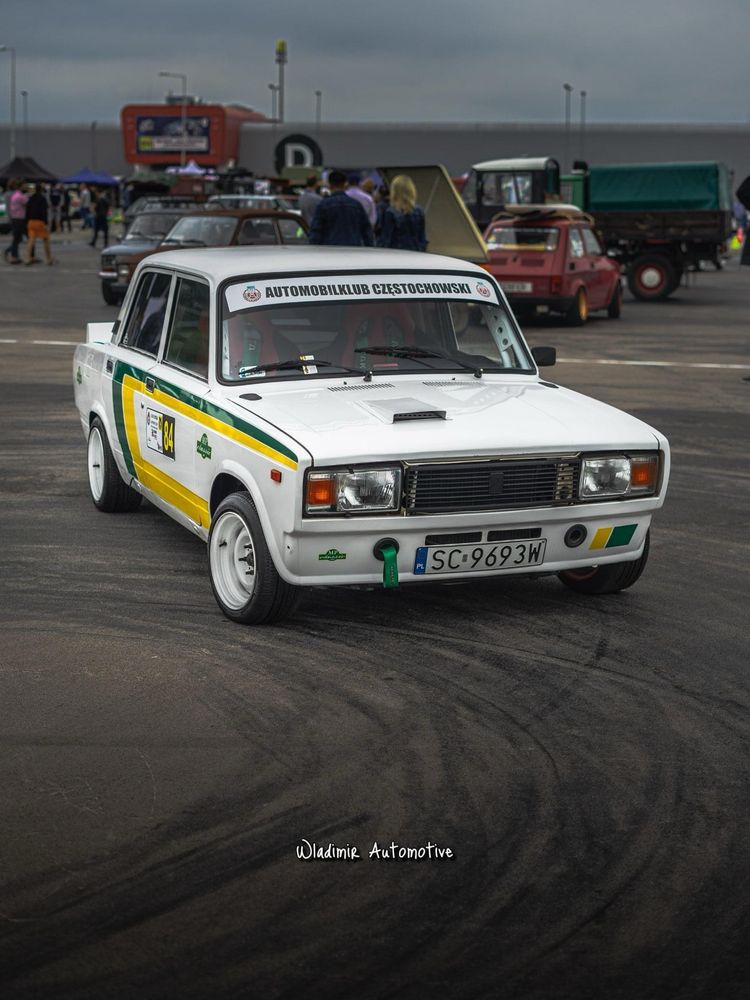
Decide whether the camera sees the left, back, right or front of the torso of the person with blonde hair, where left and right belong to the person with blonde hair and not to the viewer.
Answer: back

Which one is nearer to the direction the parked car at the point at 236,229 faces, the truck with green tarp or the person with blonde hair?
the person with blonde hair

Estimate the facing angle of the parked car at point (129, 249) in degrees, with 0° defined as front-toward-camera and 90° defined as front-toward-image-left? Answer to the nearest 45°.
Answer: approximately 45°

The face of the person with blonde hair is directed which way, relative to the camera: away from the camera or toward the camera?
away from the camera

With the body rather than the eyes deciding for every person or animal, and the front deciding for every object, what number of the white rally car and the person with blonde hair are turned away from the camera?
1

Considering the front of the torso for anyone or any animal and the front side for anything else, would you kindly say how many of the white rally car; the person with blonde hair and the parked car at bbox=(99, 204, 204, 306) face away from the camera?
1

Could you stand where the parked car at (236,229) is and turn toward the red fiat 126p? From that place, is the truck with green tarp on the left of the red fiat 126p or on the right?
left

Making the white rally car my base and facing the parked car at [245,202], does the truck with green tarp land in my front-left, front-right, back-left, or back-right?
front-right

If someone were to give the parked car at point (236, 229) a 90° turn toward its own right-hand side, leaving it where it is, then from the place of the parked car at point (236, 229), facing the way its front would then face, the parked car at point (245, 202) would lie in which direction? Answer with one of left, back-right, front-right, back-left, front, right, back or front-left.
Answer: front-right

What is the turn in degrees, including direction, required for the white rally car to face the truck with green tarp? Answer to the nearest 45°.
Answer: approximately 135° to its left
